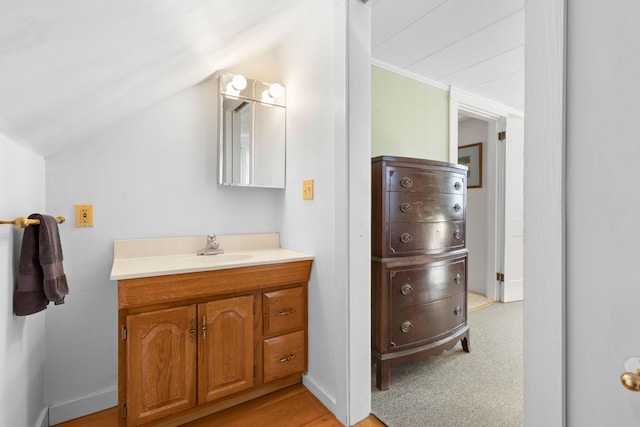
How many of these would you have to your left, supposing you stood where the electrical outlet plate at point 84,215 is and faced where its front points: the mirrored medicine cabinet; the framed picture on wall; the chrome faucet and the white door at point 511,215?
4

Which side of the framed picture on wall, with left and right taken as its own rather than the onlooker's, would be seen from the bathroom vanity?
front

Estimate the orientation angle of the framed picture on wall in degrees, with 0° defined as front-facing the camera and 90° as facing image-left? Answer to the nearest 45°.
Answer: approximately 45°

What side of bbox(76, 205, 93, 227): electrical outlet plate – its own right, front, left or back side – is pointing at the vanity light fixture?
left

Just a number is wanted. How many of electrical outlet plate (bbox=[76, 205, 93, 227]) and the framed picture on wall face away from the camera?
0

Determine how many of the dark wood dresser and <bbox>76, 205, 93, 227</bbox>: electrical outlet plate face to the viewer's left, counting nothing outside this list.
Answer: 0

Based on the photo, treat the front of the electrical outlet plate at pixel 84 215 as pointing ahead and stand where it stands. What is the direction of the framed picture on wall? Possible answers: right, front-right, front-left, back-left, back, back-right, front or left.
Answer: left

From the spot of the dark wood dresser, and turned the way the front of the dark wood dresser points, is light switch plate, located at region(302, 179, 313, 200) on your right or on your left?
on your right
